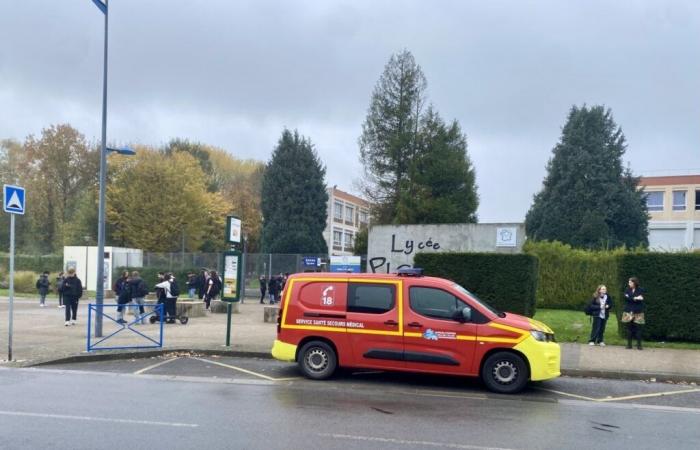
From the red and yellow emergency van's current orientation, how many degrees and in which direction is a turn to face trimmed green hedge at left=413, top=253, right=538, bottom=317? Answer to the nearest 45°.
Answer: approximately 90° to its left

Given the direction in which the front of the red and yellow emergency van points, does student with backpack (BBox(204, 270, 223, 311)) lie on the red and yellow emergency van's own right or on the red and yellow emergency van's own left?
on the red and yellow emergency van's own left

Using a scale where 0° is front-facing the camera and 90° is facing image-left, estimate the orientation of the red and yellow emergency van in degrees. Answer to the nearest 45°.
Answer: approximately 270°

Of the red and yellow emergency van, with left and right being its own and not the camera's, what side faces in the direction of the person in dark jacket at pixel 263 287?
left

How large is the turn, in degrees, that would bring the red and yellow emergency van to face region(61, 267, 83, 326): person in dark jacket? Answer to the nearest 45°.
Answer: approximately 135° to its left

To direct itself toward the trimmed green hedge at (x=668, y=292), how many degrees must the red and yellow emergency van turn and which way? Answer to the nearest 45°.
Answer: approximately 45° to its left

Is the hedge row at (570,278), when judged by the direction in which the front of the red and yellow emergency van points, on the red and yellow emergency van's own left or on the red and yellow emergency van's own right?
on the red and yellow emergency van's own left

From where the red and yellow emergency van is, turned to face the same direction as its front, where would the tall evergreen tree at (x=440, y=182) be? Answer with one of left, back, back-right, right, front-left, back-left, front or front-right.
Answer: left

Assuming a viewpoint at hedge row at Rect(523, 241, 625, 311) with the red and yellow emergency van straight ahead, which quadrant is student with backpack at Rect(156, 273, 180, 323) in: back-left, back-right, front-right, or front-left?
front-right

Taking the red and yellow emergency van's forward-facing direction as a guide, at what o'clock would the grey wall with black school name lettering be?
The grey wall with black school name lettering is roughly at 9 o'clock from the red and yellow emergency van.

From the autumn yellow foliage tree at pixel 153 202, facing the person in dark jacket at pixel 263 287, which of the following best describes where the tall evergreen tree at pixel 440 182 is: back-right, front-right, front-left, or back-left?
front-left

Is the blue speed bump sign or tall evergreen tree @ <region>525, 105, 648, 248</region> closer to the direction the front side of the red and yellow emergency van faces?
the tall evergreen tree

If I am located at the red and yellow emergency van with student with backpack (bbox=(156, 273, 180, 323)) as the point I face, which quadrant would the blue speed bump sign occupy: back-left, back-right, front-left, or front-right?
front-left

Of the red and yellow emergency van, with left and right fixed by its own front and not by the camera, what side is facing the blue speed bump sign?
back
